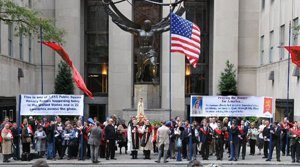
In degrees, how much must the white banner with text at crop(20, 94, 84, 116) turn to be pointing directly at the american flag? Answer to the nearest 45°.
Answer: approximately 90° to its left

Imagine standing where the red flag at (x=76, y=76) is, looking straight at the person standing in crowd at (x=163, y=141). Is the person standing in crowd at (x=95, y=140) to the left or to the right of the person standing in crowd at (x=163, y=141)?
right

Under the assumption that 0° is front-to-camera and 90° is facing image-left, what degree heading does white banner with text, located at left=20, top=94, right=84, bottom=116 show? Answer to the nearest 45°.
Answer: approximately 0°

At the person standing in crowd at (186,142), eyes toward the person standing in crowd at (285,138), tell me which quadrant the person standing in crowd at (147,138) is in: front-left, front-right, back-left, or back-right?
back-left

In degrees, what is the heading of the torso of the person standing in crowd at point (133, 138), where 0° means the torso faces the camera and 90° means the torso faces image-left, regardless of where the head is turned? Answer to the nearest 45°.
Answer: approximately 0°

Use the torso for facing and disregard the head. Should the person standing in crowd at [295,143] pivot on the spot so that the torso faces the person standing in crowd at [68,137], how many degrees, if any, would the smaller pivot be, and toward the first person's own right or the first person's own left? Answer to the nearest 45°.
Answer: approximately 90° to the first person's own right

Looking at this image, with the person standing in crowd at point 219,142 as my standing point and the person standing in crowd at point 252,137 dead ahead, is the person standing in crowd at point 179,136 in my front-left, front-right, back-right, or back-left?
back-left

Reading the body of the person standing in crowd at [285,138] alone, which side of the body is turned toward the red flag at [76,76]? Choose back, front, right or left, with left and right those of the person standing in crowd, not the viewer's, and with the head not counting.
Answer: right

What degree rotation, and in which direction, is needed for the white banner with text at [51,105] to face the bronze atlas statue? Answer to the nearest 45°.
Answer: approximately 135° to its left
